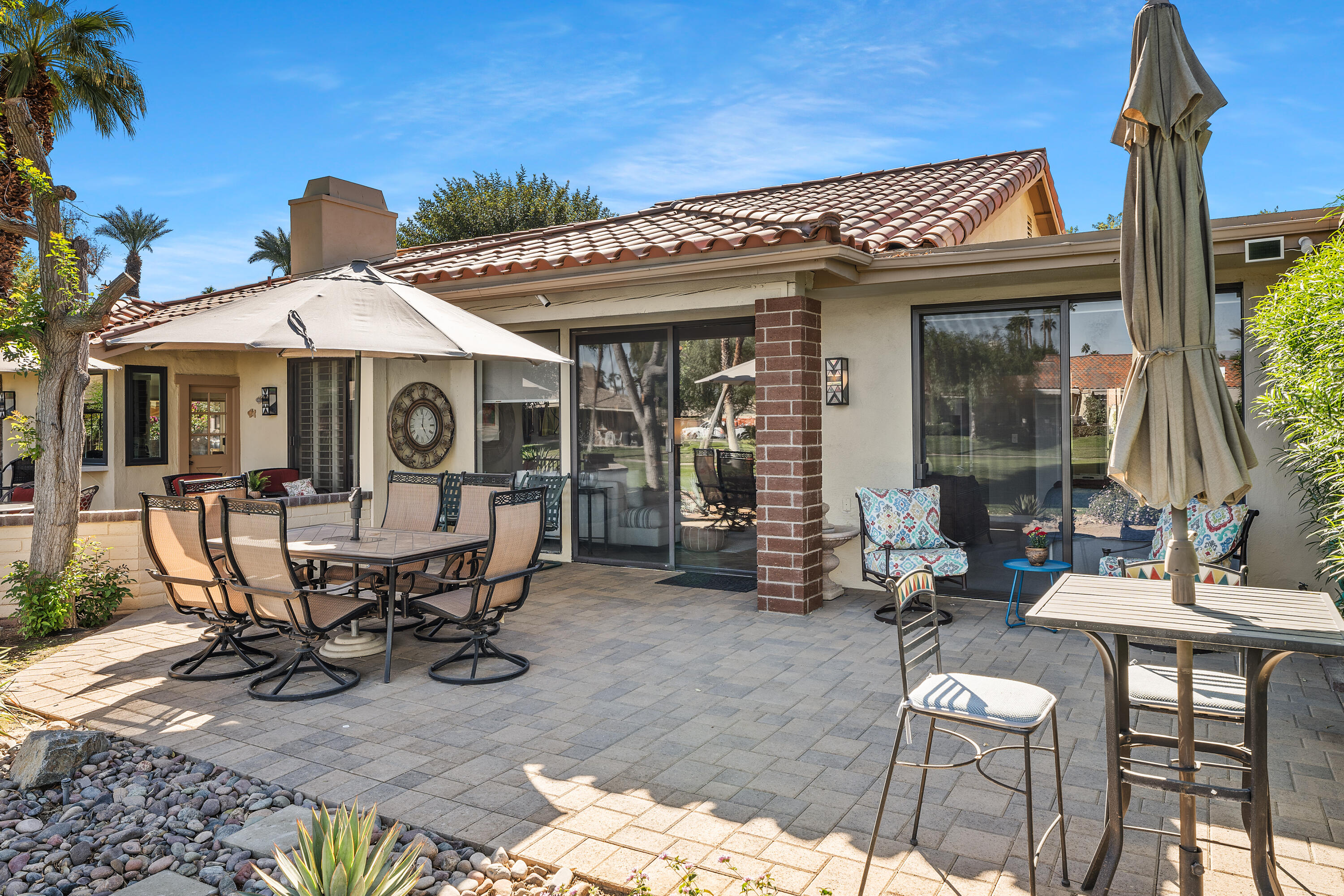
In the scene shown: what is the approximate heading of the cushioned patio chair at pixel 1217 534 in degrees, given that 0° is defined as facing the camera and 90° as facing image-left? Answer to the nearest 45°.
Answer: approximately 45°

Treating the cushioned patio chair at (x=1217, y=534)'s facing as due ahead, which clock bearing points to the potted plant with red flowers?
The potted plant with red flowers is roughly at 2 o'clock from the cushioned patio chair.

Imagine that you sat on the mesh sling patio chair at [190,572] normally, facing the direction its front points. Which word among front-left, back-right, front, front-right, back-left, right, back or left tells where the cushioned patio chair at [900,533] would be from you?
front-right

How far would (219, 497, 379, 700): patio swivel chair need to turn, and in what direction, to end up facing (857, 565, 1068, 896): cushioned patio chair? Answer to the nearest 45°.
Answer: approximately 90° to its right

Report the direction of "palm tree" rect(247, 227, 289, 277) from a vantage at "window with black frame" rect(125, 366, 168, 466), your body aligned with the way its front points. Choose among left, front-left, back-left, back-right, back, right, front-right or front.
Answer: back

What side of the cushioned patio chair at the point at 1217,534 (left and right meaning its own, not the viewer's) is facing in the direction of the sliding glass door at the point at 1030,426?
right

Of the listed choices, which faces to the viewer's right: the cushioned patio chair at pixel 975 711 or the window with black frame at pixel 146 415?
the cushioned patio chair

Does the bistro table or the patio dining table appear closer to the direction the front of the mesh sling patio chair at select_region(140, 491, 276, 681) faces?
the patio dining table

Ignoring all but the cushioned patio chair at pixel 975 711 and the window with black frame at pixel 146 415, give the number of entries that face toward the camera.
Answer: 1

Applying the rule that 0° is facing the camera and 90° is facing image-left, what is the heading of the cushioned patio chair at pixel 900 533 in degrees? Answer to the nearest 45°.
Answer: approximately 315°

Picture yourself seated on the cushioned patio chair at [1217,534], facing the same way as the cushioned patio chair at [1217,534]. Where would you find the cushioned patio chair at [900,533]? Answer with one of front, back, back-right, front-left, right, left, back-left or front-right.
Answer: front-right

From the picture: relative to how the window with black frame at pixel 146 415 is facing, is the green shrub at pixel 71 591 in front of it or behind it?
in front

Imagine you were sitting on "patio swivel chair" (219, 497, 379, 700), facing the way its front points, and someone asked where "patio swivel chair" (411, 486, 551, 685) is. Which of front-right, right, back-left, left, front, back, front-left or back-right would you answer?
front-right

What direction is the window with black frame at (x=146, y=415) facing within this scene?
toward the camera

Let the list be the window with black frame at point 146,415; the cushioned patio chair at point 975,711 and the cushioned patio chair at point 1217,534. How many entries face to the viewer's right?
1

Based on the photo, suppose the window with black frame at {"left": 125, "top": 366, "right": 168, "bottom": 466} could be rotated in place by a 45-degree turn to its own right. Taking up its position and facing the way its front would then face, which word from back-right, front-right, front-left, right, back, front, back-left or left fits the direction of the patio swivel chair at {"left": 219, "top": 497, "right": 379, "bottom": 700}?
front-left

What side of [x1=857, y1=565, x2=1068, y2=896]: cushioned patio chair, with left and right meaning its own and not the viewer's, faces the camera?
right

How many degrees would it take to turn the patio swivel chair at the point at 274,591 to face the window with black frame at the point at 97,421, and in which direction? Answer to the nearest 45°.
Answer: approximately 45° to its left
